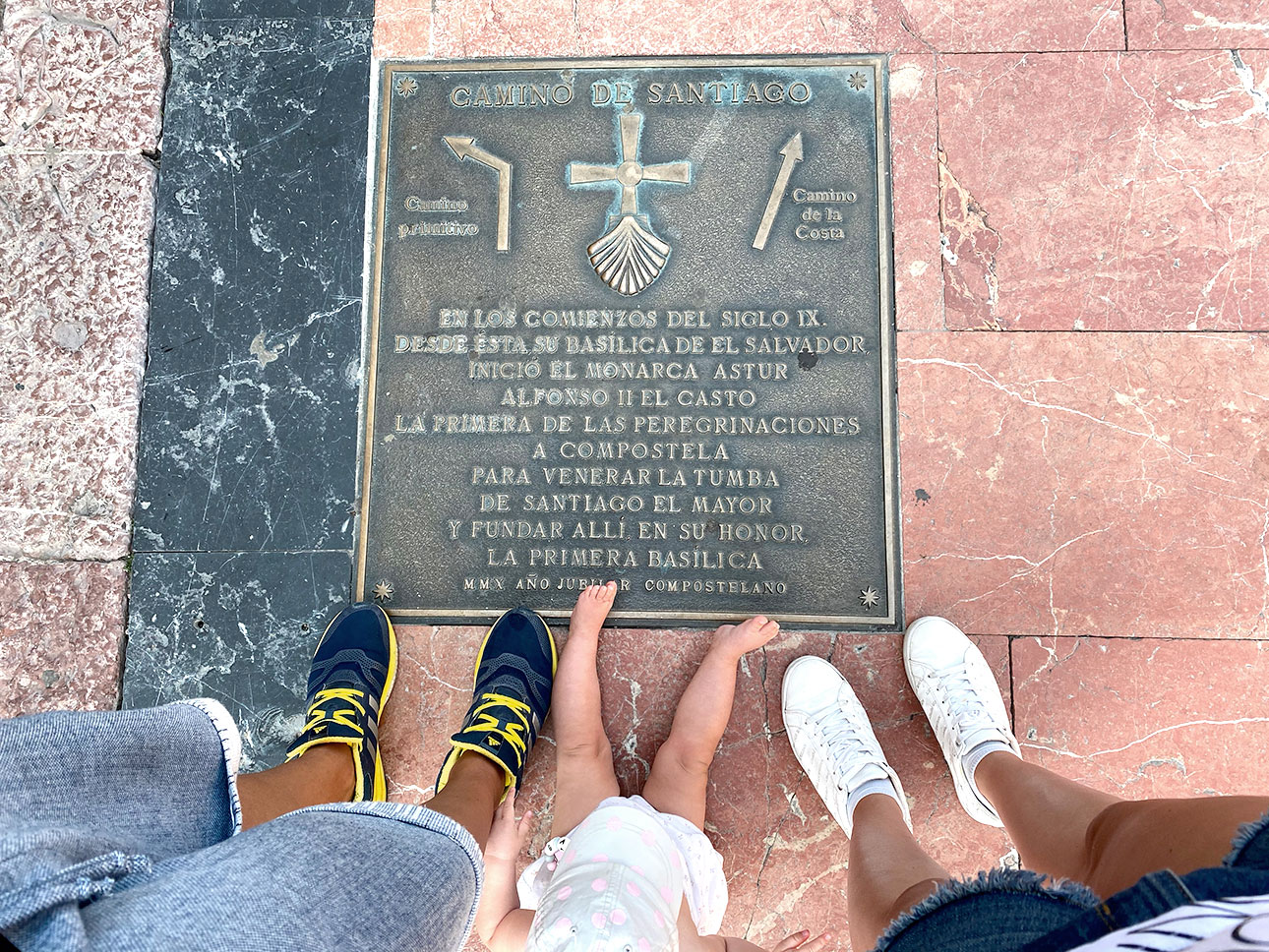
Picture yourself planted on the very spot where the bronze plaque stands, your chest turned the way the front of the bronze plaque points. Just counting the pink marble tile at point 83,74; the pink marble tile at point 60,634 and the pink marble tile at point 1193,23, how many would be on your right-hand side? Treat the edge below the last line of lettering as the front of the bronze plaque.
2

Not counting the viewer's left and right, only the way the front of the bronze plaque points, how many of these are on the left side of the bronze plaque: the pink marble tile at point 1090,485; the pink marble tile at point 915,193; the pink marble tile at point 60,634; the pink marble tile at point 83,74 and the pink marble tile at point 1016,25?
3

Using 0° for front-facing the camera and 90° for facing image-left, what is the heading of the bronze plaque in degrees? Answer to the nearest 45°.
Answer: approximately 0°
